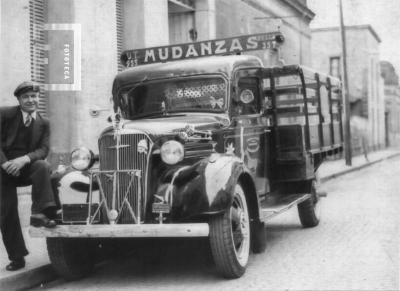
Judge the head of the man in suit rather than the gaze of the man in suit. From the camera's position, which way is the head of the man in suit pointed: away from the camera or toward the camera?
toward the camera

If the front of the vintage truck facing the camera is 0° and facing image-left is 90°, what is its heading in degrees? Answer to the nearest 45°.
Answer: approximately 45°

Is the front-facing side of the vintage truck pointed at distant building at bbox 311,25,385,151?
no
